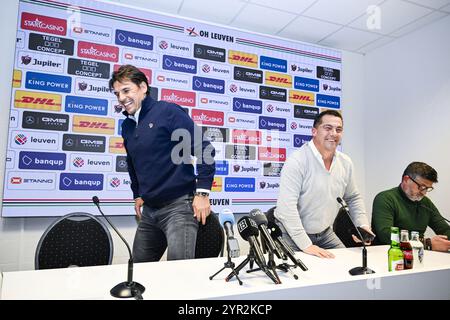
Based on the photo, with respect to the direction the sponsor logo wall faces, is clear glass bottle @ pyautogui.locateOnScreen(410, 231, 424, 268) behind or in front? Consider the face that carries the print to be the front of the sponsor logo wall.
in front

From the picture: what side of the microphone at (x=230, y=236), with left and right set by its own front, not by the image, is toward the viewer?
back

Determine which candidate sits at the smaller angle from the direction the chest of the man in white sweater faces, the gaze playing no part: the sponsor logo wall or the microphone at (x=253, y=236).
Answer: the microphone

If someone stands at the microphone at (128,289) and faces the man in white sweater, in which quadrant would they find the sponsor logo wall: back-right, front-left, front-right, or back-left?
front-left

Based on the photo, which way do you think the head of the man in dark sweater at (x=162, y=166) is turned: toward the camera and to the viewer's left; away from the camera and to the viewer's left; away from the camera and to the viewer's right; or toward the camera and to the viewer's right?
toward the camera and to the viewer's left

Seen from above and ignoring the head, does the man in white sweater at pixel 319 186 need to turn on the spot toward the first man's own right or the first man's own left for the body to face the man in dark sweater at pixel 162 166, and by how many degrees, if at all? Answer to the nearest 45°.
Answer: approximately 90° to the first man's own right

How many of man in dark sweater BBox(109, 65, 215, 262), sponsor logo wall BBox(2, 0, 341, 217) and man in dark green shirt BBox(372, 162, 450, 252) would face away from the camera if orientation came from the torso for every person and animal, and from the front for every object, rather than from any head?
0

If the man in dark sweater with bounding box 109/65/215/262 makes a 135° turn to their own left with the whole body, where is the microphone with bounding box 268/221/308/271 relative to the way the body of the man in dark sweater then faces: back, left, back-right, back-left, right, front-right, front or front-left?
front-right

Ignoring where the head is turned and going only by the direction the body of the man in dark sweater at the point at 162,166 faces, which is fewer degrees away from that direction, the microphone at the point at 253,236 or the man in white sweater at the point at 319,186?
the microphone

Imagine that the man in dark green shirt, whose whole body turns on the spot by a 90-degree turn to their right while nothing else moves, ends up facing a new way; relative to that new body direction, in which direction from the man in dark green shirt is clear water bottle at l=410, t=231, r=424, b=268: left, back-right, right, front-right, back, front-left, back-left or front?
front-left

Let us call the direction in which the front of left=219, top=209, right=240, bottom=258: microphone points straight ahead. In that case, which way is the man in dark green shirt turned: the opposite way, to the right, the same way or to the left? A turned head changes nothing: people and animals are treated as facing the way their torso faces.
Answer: the opposite way

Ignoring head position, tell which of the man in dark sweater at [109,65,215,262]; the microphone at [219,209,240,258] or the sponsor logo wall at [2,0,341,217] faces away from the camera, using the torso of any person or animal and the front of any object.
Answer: the microphone

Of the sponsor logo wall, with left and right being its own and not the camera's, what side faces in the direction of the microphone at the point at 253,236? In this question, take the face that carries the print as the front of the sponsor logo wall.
front

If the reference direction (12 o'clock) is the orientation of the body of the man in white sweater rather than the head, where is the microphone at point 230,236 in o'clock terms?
The microphone is roughly at 2 o'clock from the man in white sweater.

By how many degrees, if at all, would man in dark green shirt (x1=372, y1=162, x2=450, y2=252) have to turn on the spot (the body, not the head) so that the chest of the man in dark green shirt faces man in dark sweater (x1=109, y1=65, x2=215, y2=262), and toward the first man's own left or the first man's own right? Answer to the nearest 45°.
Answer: approximately 90° to the first man's own right

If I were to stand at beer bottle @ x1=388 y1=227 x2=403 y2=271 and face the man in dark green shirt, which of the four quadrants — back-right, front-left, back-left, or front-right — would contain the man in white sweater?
front-left
